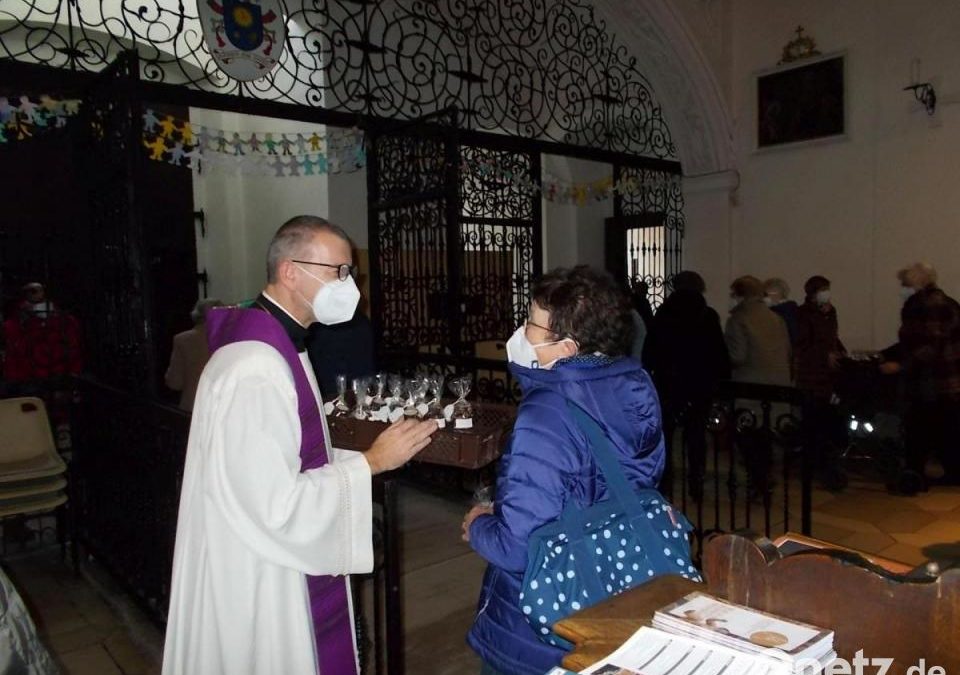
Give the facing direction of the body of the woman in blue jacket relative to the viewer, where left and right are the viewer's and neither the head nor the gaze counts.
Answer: facing to the left of the viewer

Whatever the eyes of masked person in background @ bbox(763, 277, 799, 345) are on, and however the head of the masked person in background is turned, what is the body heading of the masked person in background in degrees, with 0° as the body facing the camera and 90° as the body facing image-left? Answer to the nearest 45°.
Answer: approximately 45°

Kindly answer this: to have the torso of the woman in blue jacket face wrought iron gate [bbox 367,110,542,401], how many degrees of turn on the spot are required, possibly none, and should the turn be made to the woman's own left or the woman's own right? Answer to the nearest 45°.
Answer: approximately 90° to the woman's own right

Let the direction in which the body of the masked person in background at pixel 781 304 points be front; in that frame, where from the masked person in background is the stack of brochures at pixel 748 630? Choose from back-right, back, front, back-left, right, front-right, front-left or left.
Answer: front-left

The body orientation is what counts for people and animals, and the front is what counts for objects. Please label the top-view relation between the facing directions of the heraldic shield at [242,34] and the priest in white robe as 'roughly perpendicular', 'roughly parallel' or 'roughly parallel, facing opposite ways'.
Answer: roughly perpendicular

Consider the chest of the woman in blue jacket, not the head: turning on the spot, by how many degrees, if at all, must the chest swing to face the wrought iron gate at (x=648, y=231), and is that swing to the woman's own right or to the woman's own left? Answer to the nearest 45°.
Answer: approximately 90° to the woman's own right

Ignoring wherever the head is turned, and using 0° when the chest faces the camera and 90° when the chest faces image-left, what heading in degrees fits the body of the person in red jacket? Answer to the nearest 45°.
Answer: approximately 0°

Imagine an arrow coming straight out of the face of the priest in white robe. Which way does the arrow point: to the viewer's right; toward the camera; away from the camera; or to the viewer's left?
to the viewer's right

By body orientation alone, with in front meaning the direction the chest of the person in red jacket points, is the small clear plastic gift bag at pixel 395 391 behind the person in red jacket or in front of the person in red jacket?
in front

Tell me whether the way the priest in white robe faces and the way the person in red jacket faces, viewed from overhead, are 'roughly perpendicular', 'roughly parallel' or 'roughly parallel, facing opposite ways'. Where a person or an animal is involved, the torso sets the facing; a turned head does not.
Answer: roughly perpendicular

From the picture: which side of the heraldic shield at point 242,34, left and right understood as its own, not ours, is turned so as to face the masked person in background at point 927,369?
left

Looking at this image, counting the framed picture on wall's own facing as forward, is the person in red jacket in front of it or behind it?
in front
